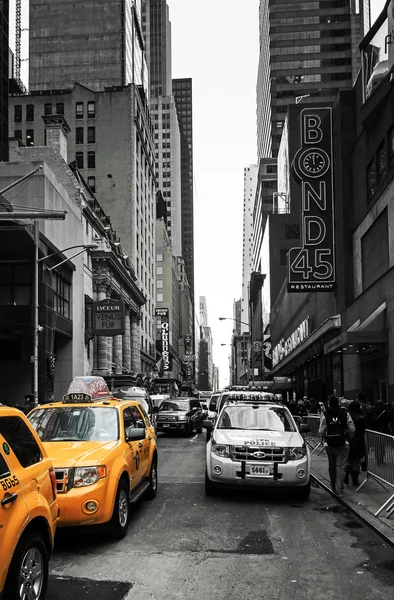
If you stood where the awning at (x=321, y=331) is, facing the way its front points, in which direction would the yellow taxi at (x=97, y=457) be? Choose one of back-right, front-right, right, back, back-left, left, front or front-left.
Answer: left

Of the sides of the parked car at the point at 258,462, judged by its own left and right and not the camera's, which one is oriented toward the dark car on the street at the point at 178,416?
back

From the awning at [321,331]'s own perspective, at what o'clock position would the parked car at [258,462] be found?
The parked car is roughly at 9 o'clock from the awning.

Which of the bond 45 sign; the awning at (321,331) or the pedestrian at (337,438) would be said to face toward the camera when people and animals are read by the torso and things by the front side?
the bond 45 sign

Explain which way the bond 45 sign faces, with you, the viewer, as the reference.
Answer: facing the viewer

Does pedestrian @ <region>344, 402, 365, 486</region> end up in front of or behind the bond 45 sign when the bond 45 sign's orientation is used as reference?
in front

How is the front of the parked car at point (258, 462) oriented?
toward the camera

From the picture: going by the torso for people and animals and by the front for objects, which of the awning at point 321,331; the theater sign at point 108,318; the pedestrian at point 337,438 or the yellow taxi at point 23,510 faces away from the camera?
the pedestrian

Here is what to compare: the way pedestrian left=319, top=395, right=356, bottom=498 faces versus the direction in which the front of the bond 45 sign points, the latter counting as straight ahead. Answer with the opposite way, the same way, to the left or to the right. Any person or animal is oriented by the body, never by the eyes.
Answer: the opposite way

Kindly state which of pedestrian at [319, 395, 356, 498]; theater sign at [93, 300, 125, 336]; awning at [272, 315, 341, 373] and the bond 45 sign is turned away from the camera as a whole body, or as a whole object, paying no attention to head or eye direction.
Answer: the pedestrian

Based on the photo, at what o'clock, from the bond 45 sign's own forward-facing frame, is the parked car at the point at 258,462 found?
The parked car is roughly at 12 o'clock from the bond 45 sign.

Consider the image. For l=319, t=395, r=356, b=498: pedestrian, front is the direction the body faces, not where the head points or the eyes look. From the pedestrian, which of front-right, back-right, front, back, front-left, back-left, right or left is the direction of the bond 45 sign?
front

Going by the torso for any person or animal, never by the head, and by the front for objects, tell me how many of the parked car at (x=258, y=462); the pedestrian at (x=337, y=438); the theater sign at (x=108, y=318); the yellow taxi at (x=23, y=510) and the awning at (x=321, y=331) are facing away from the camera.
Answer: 1

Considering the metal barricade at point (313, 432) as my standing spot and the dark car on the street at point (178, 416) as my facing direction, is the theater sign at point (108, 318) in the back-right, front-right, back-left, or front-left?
front-right

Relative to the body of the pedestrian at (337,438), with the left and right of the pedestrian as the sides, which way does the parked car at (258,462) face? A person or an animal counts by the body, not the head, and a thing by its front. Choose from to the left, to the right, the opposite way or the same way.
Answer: the opposite way
